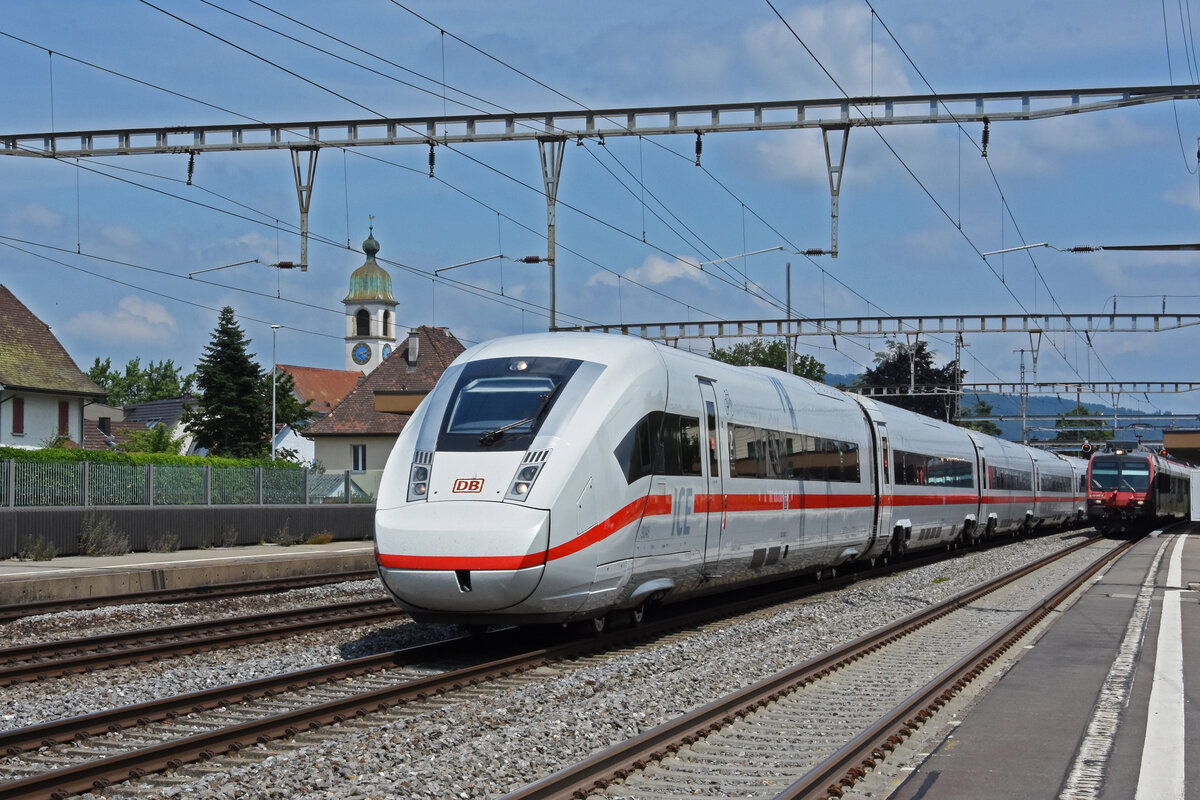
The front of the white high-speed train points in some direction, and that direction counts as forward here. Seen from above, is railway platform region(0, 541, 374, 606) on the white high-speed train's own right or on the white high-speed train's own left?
on the white high-speed train's own right

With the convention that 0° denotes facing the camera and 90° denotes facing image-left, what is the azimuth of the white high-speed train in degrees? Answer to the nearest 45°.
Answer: approximately 45°

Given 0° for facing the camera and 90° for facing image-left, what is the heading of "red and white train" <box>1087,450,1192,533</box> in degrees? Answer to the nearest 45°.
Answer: approximately 0°

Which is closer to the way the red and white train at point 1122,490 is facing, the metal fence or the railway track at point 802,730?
the railway track

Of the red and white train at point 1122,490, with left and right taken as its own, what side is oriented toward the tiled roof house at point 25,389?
right

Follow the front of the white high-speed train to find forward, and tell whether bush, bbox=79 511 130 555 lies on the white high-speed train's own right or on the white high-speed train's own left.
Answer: on the white high-speed train's own right

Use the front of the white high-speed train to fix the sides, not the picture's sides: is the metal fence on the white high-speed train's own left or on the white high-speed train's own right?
on the white high-speed train's own right

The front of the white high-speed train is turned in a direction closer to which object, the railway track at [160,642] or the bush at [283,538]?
the railway track

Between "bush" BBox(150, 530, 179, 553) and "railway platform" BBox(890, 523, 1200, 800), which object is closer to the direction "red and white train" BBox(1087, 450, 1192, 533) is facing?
the railway platform

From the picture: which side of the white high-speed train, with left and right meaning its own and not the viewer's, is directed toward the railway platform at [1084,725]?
left
